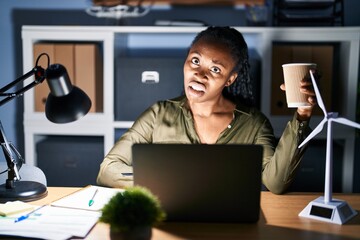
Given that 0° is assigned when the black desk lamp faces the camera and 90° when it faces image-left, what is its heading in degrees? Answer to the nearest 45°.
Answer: approximately 270°

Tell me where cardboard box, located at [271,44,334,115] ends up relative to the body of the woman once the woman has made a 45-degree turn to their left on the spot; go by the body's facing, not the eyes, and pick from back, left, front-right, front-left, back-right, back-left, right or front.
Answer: left

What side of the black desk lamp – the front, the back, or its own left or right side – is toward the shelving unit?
left

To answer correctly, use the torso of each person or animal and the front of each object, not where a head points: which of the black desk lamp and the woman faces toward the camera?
the woman

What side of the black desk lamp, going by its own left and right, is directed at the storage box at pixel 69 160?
left

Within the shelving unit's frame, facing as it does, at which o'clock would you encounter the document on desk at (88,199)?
The document on desk is roughly at 12 o'clock from the shelving unit.

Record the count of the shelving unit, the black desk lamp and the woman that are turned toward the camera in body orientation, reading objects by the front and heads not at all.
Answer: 2

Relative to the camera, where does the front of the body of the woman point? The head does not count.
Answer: toward the camera

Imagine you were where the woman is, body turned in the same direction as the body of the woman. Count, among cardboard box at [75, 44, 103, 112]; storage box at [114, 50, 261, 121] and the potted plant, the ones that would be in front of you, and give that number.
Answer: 1

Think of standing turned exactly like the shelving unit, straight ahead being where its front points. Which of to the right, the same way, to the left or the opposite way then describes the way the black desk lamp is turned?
to the left

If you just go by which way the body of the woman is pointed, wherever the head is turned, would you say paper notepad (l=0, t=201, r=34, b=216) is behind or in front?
in front

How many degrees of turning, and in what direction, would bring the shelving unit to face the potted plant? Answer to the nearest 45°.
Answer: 0° — it already faces it

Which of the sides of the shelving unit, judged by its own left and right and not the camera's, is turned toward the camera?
front

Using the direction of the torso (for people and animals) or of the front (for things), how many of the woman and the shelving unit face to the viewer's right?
0

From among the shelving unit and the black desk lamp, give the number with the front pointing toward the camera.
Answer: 1
